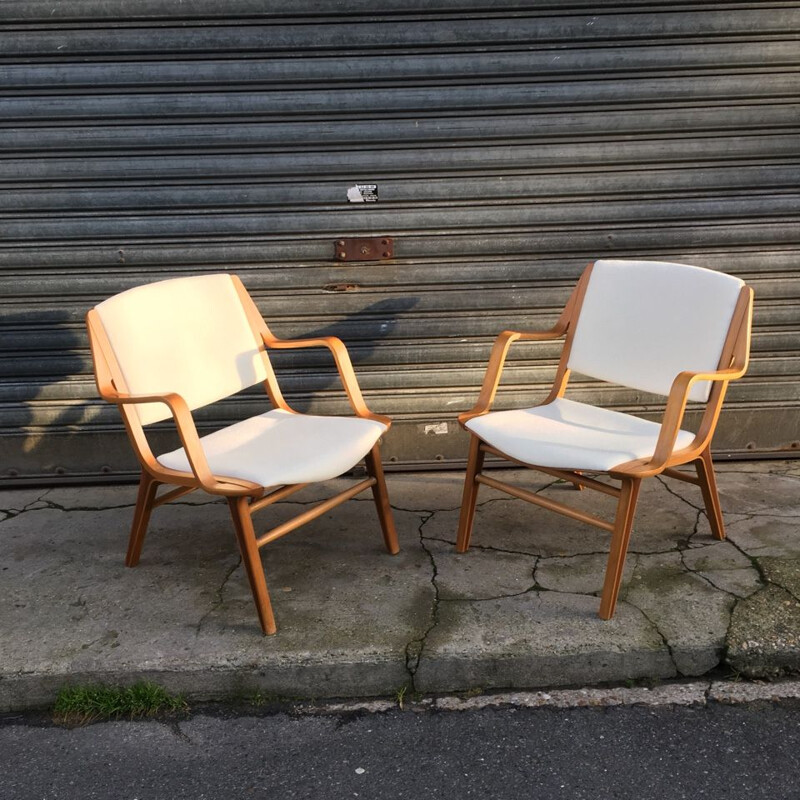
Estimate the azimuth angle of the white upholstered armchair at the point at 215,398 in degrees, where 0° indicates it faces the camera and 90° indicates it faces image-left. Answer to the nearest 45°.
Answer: approximately 315°

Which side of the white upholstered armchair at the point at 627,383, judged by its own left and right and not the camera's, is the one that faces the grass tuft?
front

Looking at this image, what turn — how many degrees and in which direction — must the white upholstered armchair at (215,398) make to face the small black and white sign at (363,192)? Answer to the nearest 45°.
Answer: approximately 90° to its left

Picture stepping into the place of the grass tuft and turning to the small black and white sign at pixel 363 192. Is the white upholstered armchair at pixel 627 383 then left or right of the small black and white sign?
right

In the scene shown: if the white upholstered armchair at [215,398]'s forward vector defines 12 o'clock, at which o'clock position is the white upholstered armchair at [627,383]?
the white upholstered armchair at [627,383] is roughly at 11 o'clock from the white upholstered armchair at [215,398].

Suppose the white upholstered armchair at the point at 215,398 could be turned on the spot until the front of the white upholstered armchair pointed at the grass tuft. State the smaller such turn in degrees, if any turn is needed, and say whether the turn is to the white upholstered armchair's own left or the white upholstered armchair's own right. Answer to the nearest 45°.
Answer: approximately 90° to the white upholstered armchair's own right

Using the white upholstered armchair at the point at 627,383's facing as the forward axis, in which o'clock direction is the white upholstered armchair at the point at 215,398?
the white upholstered armchair at the point at 215,398 is roughly at 1 o'clock from the white upholstered armchair at the point at 627,383.

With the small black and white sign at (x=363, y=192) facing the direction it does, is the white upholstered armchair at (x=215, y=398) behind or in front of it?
in front

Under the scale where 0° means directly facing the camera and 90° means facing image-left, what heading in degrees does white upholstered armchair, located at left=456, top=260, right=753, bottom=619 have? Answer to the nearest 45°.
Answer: approximately 45°

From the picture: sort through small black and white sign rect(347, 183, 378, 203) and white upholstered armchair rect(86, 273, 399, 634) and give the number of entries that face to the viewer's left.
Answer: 0

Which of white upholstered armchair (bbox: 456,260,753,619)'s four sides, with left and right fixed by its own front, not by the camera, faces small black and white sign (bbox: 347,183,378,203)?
right
